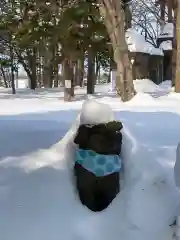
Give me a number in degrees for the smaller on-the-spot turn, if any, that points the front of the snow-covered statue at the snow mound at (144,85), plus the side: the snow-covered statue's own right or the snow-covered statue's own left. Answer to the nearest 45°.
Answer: approximately 180°

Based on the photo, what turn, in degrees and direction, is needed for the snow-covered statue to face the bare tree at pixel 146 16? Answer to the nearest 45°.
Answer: approximately 180°

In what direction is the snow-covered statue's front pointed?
toward the camera
